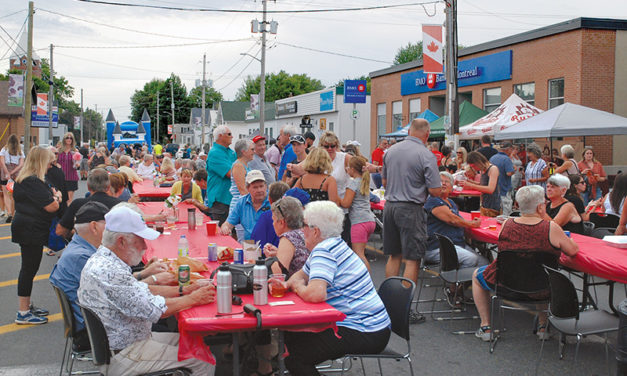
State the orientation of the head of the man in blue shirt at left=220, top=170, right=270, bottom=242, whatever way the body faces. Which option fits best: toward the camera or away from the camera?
toward the camera

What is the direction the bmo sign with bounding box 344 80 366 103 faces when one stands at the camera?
facing the viewer

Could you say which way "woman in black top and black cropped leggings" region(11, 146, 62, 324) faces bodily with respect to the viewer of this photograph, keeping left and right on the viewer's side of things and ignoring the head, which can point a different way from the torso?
facing to the right of the viewer

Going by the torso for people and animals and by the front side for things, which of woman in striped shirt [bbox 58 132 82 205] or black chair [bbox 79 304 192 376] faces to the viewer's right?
the black chair

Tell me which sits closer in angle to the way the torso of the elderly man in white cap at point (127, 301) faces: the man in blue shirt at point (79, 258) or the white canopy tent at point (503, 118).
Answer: the white canopy tent

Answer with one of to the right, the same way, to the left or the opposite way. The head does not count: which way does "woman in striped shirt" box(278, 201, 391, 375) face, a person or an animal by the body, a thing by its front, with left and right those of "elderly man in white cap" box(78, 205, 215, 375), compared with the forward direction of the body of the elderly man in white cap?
the opposite way

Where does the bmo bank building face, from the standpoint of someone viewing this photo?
facing the viewer and to the left of the viewer

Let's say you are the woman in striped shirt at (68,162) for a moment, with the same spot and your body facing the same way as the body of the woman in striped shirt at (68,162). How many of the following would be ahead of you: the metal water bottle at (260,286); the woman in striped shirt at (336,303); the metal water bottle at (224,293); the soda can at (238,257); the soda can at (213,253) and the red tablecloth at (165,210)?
6

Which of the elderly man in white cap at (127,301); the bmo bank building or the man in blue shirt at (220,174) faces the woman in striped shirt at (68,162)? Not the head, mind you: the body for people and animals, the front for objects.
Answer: the bmo bank building

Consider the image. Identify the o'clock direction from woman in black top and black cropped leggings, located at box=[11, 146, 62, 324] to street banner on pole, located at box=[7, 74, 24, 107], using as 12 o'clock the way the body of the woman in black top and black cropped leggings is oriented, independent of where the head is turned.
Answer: The street banner on pole is roughly at 9 o'clock from the woman in black top and black cropped leggings.

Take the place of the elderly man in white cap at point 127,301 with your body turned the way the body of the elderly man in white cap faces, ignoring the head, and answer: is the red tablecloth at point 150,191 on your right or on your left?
on your left

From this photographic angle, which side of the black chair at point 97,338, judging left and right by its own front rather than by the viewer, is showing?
right

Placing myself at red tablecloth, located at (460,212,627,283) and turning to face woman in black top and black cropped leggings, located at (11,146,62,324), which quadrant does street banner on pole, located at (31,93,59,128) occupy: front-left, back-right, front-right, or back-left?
front-right

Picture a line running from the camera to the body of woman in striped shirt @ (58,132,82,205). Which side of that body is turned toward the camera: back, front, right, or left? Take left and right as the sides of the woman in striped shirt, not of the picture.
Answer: front

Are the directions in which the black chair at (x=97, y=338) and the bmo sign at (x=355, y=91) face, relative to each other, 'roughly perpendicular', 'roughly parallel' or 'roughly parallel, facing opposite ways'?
roughly perpendicular

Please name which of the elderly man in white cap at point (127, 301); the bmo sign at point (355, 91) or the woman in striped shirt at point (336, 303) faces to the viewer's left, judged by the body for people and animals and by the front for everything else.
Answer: the woman in striped shirt

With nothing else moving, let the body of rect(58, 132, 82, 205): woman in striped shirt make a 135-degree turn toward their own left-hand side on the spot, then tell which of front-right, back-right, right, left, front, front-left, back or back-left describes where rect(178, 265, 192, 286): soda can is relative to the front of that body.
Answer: back-right

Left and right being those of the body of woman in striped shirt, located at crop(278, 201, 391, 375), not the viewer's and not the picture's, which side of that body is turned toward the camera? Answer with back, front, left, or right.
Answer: left
